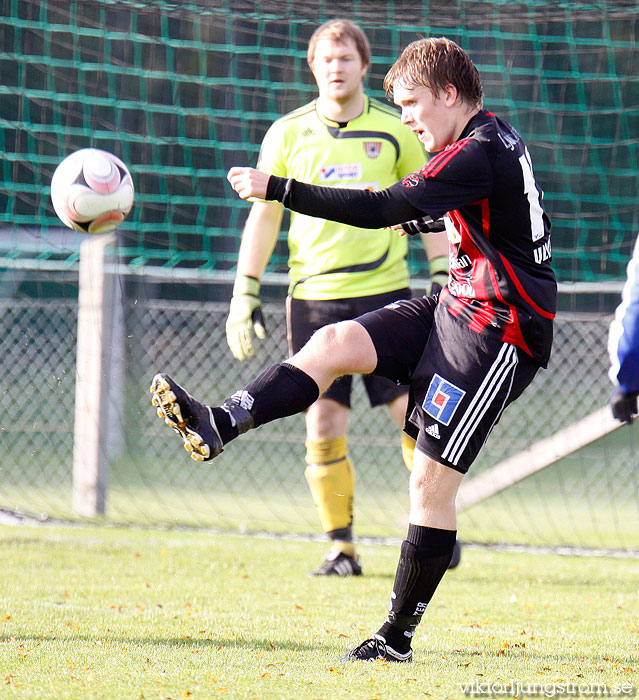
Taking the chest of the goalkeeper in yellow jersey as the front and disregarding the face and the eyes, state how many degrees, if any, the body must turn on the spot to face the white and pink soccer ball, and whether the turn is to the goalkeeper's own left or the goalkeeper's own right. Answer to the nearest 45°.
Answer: approximately 45° to the goalkeeper's own right

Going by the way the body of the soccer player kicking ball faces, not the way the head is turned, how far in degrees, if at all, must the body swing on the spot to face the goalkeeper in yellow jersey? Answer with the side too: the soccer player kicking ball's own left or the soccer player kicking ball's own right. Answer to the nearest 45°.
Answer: approximately 90° to the soccer player kicking ball's own right

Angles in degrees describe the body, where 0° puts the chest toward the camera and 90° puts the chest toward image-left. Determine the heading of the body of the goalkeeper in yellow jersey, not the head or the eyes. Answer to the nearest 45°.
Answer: approximately 0°

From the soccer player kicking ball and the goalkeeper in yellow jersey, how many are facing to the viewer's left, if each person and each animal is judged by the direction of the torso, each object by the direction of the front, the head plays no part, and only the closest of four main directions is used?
1

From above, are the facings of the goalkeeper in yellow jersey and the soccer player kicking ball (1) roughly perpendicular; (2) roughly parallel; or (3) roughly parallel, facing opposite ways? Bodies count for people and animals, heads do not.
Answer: roughly perpendicular

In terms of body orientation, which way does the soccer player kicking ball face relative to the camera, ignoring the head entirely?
to the viewer's left

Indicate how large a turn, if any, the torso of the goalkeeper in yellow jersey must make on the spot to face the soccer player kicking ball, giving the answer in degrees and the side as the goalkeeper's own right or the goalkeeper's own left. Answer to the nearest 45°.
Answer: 0° — they already face them
